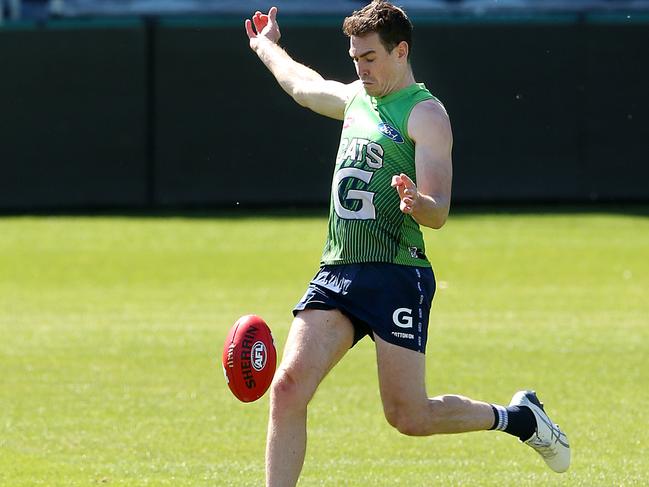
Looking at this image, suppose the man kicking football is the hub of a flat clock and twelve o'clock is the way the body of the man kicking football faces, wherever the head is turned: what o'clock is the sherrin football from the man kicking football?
The sherrin football is roughly at 1 o'clock from the man kicking football.

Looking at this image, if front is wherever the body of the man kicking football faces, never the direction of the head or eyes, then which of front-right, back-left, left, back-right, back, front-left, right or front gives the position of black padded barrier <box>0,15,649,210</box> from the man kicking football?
back-right

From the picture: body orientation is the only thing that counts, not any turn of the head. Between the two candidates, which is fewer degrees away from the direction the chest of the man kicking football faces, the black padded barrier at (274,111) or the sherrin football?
the sherrin football

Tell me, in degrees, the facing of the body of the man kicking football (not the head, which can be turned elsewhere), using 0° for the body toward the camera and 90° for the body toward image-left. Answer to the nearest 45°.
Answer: approximately 45°

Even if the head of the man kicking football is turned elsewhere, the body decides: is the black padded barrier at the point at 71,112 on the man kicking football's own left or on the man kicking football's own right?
on the man kicking football's own right
